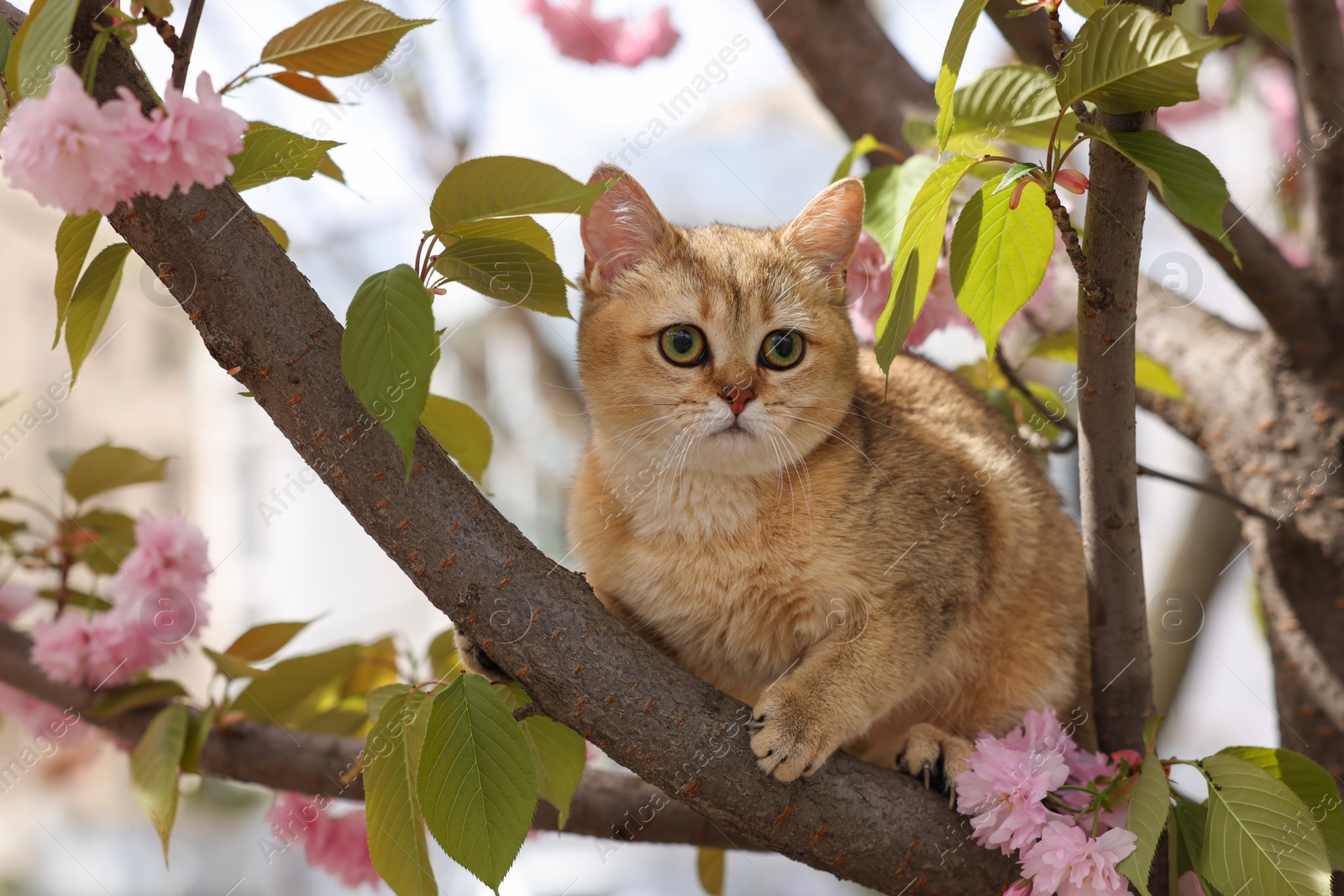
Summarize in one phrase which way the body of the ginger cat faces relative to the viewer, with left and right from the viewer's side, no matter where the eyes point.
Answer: facing the viewer and to the left of the viewer

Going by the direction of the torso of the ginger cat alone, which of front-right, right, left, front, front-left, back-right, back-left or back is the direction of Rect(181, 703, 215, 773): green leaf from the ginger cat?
front-right

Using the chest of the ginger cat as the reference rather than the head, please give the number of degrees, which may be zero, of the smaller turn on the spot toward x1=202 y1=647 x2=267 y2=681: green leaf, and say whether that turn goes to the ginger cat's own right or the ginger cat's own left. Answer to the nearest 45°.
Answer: approximately 45° to the ginger cat's own right

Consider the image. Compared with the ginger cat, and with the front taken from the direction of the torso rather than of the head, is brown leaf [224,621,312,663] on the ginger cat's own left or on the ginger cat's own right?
on the ginger cat's own right

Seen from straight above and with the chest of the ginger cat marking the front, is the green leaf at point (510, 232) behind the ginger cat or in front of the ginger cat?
in front
